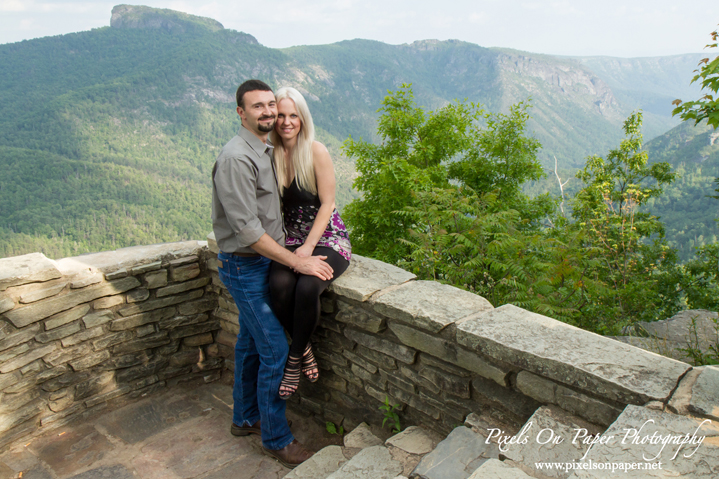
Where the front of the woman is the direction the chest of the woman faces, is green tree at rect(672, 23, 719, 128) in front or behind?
behind

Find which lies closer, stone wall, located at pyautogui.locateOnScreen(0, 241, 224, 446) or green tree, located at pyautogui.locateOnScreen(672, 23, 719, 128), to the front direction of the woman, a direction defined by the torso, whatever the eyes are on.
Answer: the stone wall

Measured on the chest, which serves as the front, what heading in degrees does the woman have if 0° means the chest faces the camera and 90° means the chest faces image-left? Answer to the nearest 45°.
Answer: approximately 45°
